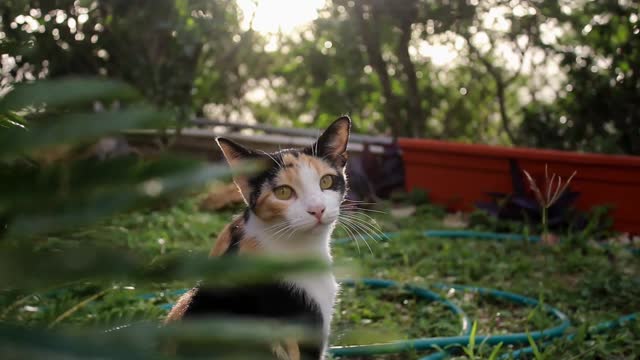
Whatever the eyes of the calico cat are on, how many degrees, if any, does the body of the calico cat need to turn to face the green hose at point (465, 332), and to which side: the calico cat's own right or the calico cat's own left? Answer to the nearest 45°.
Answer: approximately 90° to the calico cat's own left

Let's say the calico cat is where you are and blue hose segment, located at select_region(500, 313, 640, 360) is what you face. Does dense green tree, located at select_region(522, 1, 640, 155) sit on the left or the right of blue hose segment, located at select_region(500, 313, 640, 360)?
left

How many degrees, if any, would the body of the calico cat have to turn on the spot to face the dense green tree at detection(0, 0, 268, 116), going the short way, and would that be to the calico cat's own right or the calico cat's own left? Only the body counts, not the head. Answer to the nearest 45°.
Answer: approximately 135° to the calico cat's own left

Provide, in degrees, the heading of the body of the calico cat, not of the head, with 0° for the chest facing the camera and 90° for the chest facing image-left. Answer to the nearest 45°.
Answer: approximately 315°

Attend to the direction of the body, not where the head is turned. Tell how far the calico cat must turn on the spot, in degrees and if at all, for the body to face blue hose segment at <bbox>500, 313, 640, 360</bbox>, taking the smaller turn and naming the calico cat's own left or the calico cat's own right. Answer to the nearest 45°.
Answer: approximately 45° to the calico cat's own left

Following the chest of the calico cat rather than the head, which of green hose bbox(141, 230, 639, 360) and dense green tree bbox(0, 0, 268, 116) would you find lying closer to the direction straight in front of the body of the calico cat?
the green hose

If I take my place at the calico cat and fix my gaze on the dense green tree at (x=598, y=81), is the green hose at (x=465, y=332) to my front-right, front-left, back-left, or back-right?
front-right

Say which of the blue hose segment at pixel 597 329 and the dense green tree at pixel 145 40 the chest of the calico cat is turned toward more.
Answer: the blue hose segment

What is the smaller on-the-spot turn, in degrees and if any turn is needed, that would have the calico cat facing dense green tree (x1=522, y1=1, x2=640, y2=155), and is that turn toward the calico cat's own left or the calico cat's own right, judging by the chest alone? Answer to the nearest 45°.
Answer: approximately 90° to the calico cat's own left

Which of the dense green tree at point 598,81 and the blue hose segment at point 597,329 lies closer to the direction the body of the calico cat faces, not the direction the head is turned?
the blue hose segment
